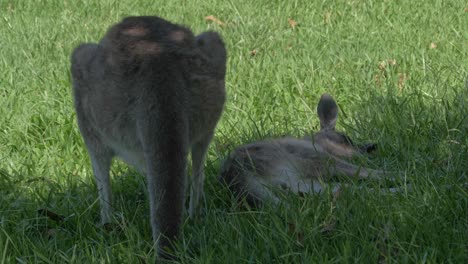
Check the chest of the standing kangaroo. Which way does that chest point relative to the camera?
away from the camera

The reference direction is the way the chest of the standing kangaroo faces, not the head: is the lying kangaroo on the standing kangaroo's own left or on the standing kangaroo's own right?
on the standing kangaroo's own right

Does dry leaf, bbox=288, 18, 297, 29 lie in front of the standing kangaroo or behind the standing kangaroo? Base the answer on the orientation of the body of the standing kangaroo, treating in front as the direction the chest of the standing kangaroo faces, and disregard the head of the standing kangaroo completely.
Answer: in front

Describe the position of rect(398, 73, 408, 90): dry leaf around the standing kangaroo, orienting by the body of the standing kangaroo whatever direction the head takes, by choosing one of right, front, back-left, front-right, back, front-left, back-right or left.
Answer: front-right

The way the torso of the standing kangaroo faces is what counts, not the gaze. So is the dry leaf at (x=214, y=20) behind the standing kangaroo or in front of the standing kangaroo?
in front

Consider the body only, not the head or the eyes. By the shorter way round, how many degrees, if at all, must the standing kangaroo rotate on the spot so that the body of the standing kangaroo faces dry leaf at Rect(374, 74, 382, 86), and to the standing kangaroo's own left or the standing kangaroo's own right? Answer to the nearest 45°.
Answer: approximately 45° to the standing kangaroo's own right

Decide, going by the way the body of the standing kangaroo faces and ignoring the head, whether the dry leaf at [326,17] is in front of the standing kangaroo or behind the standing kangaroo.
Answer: in front
